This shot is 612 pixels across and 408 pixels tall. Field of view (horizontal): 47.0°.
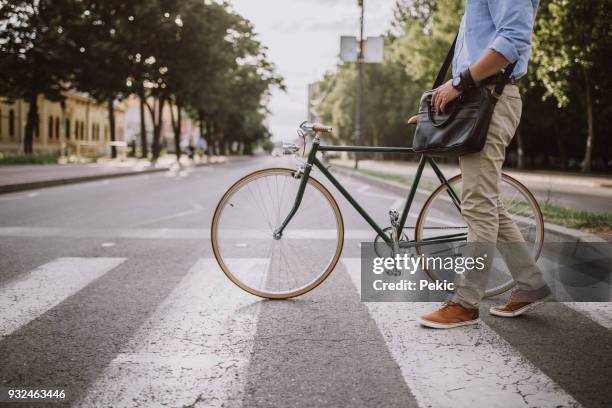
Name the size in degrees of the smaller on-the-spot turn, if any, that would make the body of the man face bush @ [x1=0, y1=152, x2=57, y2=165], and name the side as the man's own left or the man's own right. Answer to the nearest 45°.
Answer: approximately 45° to the man's own right

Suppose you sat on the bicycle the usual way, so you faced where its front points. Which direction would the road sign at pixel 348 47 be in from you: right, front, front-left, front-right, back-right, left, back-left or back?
right

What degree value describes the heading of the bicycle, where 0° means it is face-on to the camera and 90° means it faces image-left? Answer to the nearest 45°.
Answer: approximately 90°

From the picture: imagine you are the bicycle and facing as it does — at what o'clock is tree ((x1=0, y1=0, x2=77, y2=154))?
The tree is roughly at 2 o'clock from the bicycle.

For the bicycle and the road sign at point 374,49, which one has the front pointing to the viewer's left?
the bicycle

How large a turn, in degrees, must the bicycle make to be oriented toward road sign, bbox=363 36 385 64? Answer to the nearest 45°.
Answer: approximately 90° to its right

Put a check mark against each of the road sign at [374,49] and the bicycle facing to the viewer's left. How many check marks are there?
1

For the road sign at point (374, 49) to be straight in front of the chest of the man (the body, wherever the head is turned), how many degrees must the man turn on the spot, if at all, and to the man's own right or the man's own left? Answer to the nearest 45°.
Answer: approximately 90° to the man's own right

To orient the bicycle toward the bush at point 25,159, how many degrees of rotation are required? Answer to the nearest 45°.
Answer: approximately 45° to its right

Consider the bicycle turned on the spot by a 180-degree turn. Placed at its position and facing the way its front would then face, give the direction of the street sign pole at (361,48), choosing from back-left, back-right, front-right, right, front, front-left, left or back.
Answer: left

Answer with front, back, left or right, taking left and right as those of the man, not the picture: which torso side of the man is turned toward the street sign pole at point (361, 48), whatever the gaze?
right

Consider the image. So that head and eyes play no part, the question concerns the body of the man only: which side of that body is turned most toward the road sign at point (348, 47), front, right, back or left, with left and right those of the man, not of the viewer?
right

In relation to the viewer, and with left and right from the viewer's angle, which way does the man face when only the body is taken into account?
facing to the left of the viewer

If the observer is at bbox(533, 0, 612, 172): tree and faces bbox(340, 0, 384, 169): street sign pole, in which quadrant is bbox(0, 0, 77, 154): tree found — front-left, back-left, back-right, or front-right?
front-left

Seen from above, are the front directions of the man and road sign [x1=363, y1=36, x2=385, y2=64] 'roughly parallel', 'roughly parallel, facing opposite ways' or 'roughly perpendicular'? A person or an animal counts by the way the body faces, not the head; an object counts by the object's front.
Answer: roughly perpendicular
